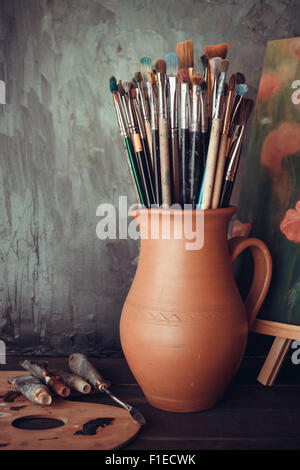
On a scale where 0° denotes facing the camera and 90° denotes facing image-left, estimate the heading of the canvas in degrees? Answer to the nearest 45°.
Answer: approximately 45°
